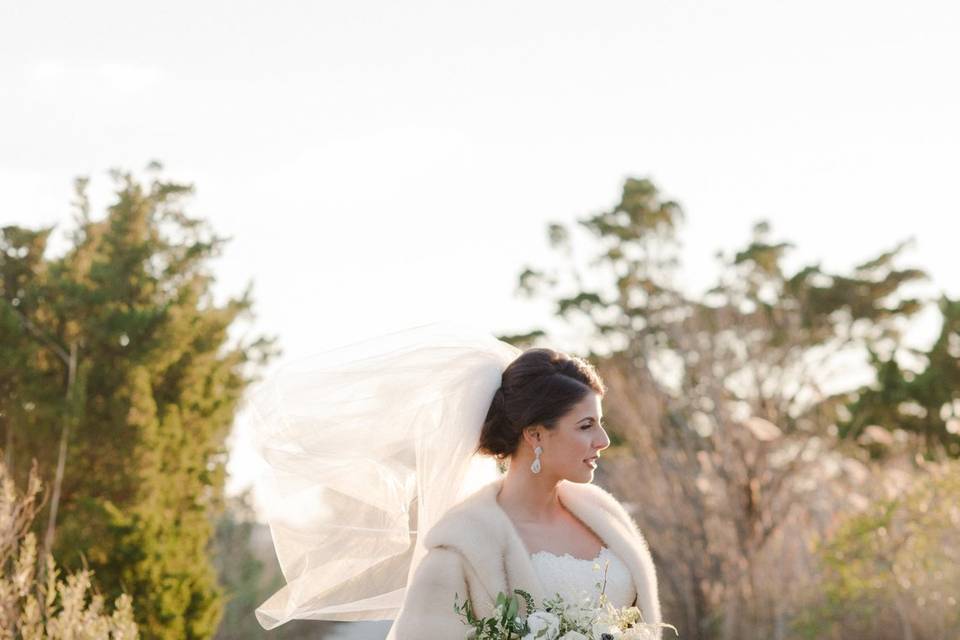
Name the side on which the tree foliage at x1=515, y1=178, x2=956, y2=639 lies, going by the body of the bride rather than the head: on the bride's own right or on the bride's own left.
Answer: on the bride's own left

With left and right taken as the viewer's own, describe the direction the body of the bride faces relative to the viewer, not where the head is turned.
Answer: facing the viewer and to the right of the viewer

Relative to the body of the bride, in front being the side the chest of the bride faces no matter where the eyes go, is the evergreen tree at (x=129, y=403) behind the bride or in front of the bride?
behind

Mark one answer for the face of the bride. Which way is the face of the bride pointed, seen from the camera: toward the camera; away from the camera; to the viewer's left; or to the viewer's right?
to the viewer's right

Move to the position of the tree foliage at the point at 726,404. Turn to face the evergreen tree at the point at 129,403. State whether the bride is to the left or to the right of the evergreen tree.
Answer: left

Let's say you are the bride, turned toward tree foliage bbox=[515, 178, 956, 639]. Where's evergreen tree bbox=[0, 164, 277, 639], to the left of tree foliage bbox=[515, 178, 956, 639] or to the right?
left
